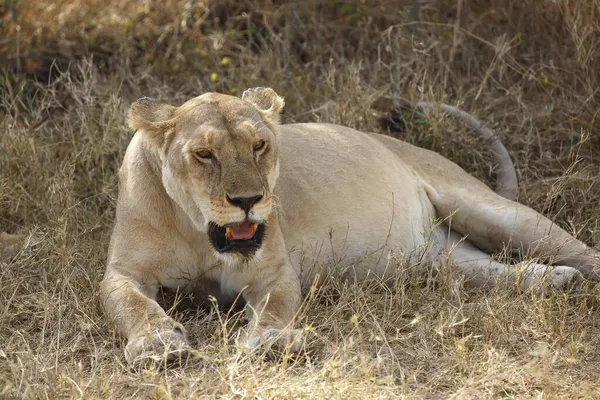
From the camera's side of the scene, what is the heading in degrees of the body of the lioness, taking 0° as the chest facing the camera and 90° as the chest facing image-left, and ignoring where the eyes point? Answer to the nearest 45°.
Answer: approximately 45°
